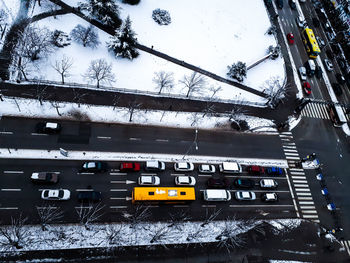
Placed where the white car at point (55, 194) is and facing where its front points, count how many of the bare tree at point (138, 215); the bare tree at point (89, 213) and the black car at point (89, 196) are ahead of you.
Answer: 3

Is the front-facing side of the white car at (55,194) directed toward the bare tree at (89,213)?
no

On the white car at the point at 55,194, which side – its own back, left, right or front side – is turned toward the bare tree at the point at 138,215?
front

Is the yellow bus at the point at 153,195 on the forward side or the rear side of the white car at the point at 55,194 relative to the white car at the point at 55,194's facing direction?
on the forward side

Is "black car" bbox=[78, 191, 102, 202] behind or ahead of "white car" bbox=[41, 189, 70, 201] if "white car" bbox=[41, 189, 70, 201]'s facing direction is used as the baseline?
ahead

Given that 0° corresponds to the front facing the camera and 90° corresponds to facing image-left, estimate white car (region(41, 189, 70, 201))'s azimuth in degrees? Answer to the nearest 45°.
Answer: approximately 270°
